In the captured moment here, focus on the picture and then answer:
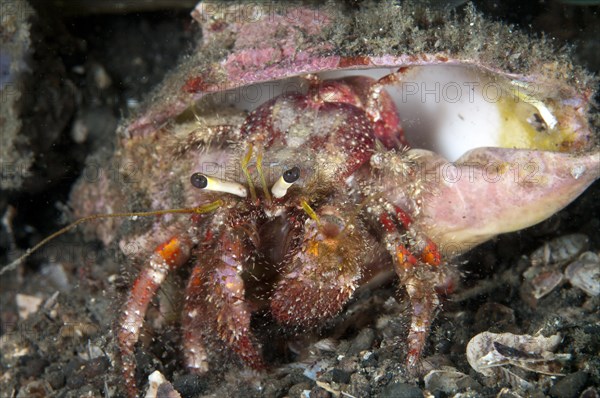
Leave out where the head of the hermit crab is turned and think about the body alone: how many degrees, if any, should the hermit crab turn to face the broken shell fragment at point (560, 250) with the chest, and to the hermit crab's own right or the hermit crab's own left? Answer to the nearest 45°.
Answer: approximately 90° to the hermit crab's own left

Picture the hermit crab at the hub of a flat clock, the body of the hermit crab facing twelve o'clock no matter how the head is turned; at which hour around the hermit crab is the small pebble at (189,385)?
The small pebble is roughly at 1 o'clock from the hermit crab.

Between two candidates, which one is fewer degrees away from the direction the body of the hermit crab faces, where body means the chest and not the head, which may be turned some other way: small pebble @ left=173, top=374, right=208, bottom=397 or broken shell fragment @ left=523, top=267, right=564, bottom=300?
the small pebble

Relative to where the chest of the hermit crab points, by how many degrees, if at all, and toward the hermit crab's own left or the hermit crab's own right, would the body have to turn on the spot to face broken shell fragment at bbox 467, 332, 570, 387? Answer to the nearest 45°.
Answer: approximately 45° to the hermit crab's own left

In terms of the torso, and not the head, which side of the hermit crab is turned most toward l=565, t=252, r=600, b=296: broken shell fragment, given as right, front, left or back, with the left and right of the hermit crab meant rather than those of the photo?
left

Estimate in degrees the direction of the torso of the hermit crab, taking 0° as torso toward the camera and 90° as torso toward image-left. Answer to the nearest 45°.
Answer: approximately 0°

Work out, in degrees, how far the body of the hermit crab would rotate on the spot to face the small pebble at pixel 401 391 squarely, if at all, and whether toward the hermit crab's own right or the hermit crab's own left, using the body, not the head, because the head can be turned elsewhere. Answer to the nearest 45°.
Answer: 0° — it already faces it

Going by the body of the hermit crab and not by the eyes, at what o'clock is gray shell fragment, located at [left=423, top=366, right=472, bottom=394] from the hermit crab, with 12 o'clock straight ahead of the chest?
The gray shell fragment is roughly at 11 o'clock from the hermit crab.
